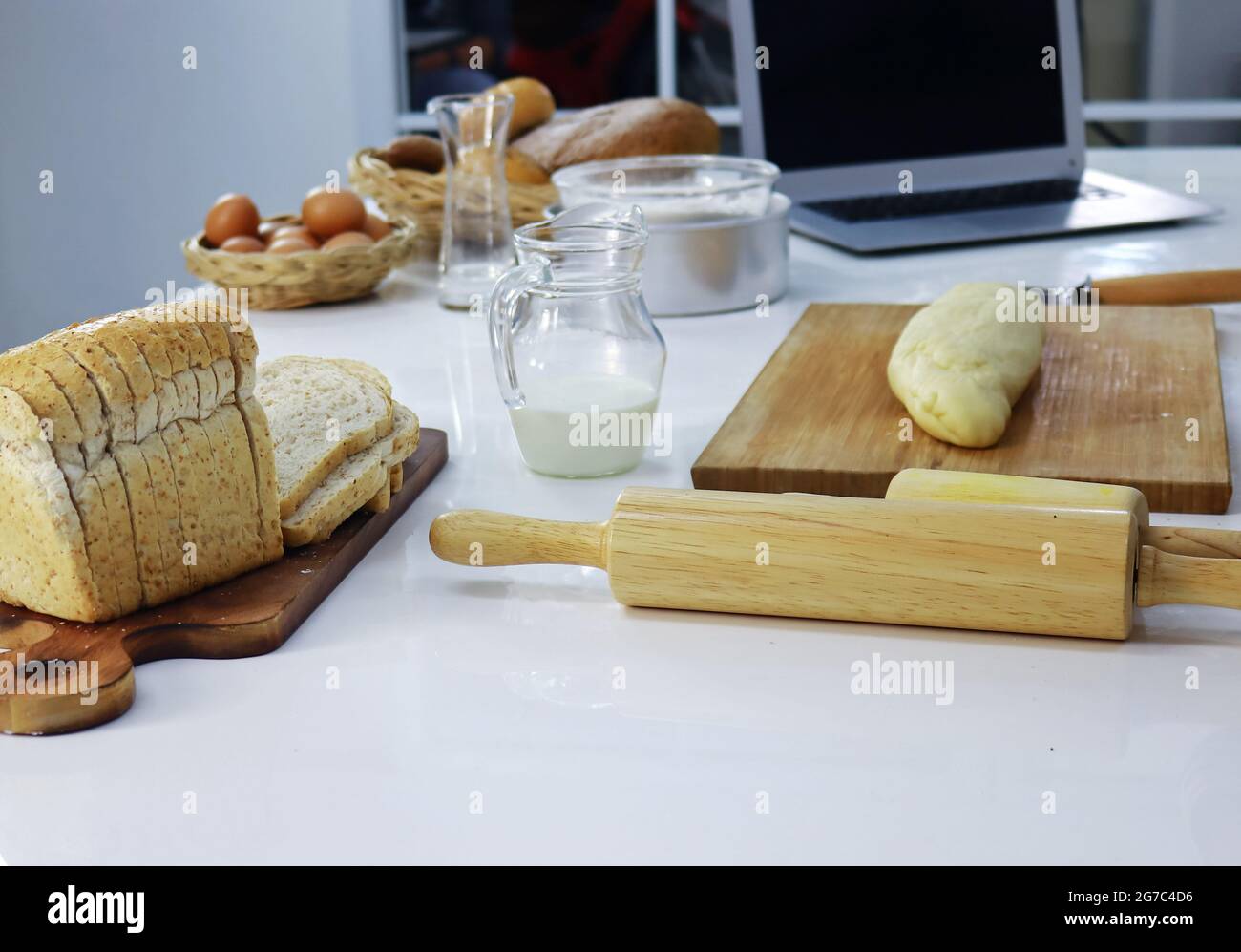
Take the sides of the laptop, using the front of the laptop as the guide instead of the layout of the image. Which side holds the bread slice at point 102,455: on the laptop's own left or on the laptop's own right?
on the laptop's own right

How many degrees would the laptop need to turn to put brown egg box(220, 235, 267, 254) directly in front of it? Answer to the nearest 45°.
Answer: approximately 90° to its right

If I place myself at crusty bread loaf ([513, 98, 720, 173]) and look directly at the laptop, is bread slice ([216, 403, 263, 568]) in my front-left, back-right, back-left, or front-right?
back-right

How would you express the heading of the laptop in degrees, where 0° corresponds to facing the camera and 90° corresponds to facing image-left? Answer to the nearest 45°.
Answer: approximately 315°

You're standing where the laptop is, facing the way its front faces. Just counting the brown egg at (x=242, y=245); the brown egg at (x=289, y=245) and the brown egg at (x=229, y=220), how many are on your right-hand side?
3

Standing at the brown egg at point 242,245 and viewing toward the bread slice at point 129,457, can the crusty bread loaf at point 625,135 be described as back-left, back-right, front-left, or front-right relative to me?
back-left

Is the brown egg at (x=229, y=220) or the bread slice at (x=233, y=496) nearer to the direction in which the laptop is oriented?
the bread slice
